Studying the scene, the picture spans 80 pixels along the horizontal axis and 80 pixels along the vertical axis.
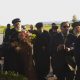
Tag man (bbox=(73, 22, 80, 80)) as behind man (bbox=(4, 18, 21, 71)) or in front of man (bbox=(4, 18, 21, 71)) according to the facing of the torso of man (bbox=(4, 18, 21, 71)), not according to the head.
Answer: in front

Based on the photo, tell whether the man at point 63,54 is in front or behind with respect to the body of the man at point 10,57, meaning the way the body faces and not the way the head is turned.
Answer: in front

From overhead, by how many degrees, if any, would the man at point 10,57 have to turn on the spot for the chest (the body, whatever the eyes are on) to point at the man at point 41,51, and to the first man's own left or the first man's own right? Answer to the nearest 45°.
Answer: approximately 45° to the first man's own left

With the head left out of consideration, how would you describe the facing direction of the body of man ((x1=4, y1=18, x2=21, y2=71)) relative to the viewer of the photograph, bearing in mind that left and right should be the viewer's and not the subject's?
facing to the right of the viewer

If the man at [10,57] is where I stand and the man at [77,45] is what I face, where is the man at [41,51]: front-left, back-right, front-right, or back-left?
front-left
